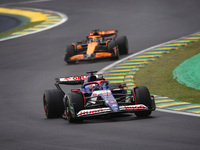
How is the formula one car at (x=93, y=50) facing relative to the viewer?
toward the camera

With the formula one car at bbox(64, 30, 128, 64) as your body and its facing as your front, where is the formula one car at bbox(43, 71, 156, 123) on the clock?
the formula one car at bbox(43, 71, 156, 123) is roughly at 12 o'clock from the formula one car at bbox(64, 30, 128, 64).
